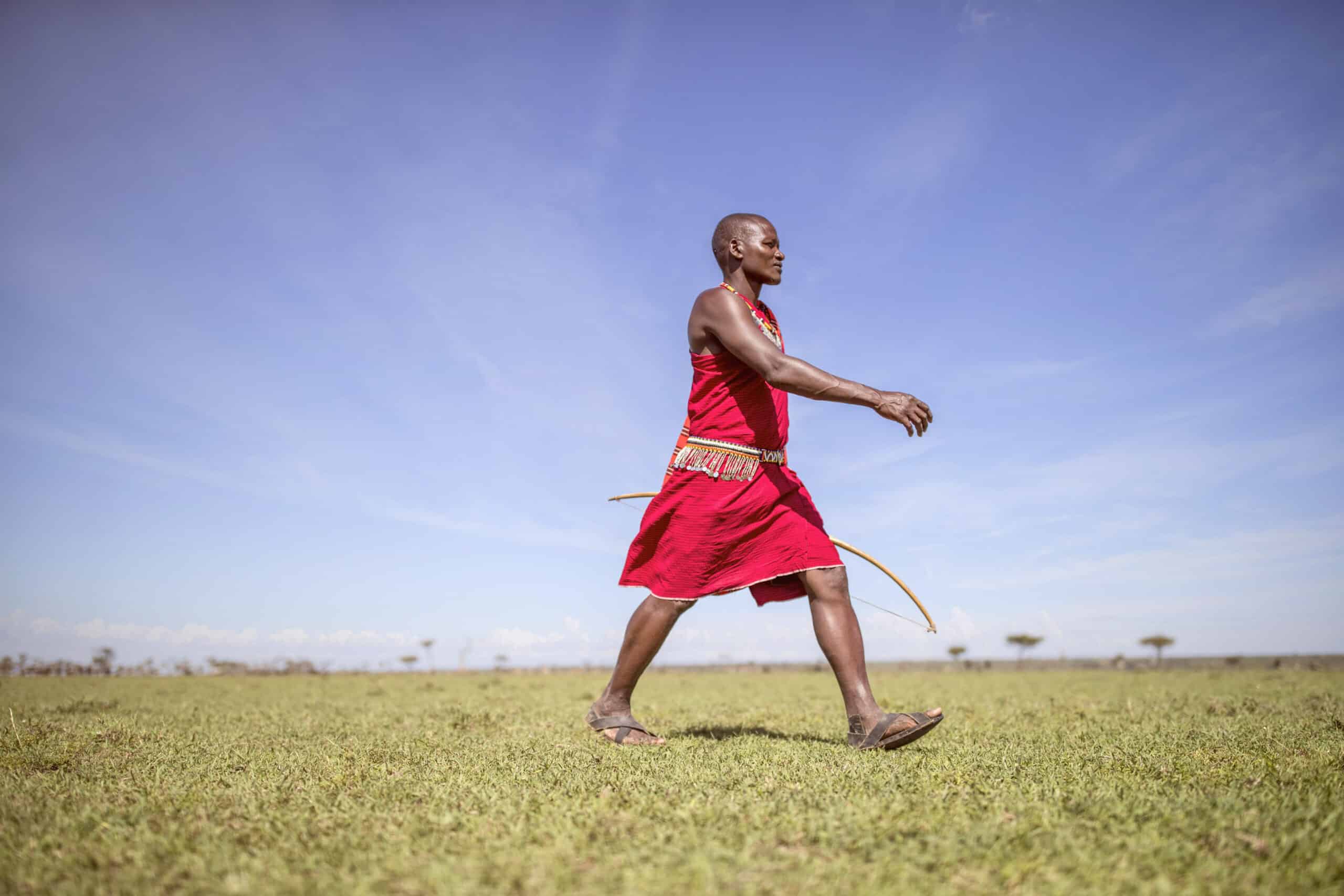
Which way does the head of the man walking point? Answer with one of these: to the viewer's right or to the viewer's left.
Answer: to the viewer's right

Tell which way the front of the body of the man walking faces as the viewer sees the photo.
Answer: to the viewer's right
